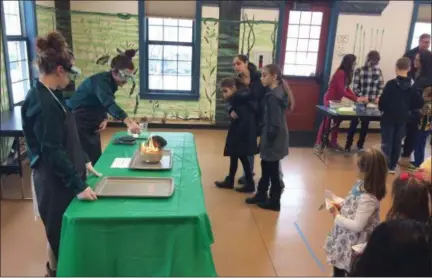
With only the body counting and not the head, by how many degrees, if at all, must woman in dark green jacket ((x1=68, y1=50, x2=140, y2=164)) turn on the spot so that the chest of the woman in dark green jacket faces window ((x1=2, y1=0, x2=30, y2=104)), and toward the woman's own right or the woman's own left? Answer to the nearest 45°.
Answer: approximately 135° to the woman's own left

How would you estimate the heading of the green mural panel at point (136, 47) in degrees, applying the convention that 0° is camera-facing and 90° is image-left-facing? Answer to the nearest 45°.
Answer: approximately 0°

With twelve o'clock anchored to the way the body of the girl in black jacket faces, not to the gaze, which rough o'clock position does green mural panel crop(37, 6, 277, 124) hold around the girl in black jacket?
The green mural panel is roughly at 2 o'clock from the girl in black jacket.

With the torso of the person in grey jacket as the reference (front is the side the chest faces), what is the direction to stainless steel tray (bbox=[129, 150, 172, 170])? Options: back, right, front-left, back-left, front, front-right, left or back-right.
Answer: front-left

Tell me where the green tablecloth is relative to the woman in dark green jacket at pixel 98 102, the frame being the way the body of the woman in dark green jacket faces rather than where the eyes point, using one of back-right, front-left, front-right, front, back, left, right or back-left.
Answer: right

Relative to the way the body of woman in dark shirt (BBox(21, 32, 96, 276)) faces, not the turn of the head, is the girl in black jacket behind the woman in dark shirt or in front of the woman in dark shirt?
in front

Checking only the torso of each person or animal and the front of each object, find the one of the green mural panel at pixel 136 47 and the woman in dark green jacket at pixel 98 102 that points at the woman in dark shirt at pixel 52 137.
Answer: the green mural panel

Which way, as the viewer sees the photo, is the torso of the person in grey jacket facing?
to the viewer's left

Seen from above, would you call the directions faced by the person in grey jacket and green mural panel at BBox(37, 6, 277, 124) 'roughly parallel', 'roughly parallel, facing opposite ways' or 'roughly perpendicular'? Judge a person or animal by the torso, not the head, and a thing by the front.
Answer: roughly perpendicular

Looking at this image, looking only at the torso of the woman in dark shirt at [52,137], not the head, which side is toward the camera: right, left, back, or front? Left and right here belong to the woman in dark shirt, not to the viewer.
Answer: right

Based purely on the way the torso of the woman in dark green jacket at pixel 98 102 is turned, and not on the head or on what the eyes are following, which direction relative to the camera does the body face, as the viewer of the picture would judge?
to the viewer's right

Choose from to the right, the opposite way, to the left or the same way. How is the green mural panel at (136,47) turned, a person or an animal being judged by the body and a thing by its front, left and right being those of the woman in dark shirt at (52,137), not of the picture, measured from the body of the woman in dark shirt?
to the right

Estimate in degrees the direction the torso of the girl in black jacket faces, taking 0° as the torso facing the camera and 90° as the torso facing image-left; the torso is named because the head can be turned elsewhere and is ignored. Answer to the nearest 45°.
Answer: approximately 90°

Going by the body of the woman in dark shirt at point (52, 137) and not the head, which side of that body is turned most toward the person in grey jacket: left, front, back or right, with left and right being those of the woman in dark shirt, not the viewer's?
front
